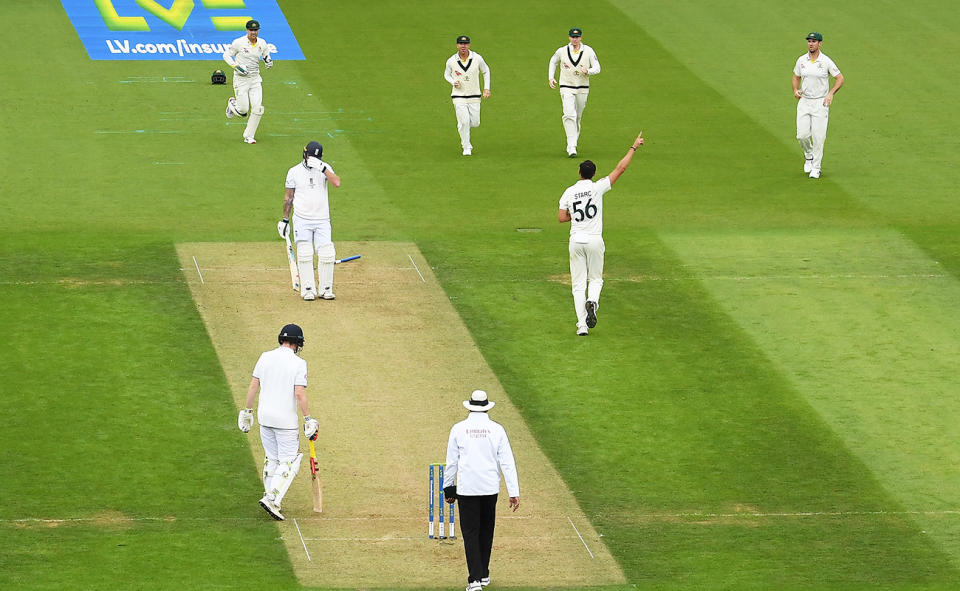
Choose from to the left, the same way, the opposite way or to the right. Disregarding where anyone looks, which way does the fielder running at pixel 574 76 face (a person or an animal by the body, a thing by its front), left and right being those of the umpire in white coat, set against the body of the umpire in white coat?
the opposite way

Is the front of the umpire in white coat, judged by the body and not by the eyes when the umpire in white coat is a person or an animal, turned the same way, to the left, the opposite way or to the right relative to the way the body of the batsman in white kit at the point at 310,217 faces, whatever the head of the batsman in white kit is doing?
the opposite way

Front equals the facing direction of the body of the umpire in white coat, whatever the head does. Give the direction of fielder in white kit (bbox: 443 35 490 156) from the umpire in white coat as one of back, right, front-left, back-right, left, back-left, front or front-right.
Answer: front

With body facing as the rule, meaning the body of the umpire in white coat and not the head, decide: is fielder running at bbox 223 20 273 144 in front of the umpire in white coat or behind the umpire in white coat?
in front

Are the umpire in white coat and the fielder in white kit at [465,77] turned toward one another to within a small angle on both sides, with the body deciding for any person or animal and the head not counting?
yes

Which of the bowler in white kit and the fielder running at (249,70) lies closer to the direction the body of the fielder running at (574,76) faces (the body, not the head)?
the bowler in white kit

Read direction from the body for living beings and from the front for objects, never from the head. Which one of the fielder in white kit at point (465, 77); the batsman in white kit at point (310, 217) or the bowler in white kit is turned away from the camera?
the bowler in white kit

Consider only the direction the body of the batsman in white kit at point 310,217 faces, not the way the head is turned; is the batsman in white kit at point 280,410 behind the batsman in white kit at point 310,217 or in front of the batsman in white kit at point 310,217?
in front

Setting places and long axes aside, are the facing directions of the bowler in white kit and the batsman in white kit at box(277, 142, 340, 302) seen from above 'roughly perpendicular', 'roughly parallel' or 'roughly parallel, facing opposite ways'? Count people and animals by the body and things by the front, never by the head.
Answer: roughly parallel, facing opposite ways

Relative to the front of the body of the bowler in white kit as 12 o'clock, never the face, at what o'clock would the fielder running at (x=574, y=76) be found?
The fielder running is roughly at 12 o'clock from the bowler in white kit.

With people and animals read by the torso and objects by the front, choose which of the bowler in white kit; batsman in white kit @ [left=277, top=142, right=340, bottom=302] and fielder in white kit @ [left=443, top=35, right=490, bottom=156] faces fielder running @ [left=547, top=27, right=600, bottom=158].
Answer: the bowler in white kit

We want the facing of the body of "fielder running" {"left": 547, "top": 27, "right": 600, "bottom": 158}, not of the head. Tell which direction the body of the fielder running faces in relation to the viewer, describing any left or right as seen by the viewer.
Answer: facing the viewer

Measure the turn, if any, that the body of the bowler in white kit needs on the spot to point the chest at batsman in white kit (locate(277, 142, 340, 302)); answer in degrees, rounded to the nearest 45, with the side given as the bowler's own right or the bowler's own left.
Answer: approximately 90° to the bowler's own left

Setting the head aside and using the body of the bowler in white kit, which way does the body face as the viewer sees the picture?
away from the camera

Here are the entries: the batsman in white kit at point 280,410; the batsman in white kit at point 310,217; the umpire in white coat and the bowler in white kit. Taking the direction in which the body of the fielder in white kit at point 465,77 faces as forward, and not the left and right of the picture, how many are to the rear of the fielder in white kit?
0

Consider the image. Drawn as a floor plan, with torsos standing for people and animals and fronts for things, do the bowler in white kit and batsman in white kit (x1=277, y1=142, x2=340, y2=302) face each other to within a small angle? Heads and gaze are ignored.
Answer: no

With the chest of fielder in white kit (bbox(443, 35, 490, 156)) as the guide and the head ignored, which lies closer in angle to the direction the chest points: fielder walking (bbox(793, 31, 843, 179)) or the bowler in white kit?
the bowler in white kit

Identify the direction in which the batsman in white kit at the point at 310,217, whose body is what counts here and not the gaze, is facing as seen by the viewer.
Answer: toward the camera

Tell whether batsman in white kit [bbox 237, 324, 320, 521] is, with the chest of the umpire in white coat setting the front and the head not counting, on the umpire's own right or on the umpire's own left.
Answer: on the umpire's own left

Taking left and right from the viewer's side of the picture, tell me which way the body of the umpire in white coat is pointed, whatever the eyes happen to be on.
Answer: facing away from the viewer

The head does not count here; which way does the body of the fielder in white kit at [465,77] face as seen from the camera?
toward the camera
